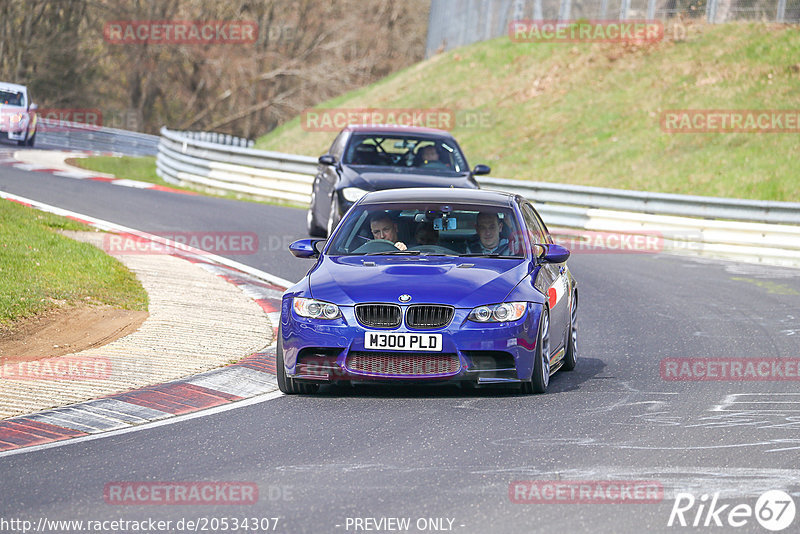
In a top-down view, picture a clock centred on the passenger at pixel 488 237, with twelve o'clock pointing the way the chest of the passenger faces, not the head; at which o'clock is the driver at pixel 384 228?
The driver is roughly at 3 o'clock from the passenger.

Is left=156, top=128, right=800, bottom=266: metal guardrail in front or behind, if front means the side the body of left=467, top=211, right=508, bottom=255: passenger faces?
behind

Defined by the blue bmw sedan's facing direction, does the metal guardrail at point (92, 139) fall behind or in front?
behind

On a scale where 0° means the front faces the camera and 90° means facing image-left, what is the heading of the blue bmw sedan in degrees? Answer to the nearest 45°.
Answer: approximately 0°

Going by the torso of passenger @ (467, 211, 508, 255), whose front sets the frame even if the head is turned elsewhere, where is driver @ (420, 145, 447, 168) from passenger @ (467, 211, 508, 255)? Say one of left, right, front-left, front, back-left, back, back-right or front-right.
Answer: back

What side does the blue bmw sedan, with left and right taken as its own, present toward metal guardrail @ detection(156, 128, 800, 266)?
back
